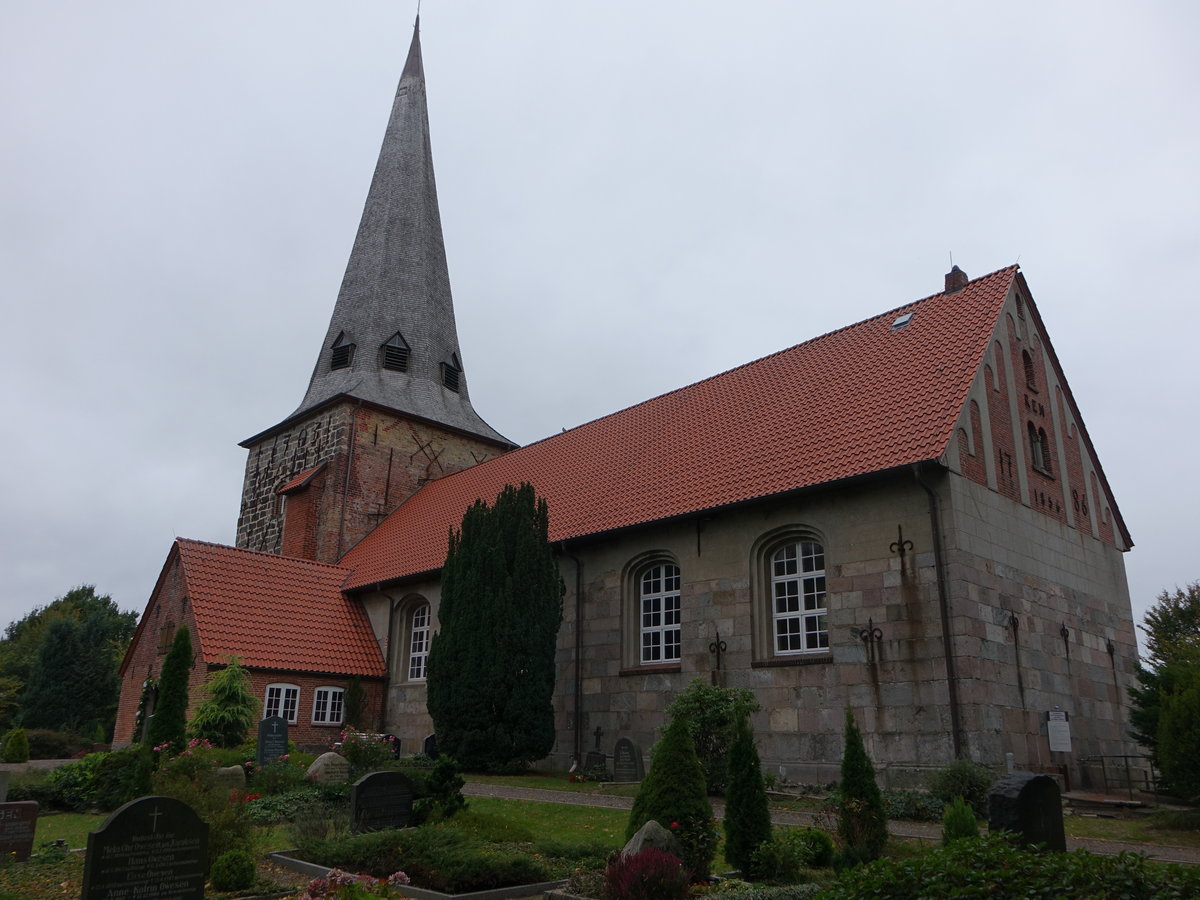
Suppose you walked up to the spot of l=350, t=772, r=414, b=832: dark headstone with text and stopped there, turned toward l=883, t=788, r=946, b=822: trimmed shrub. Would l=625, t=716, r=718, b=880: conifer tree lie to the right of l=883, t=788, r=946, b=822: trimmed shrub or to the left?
right

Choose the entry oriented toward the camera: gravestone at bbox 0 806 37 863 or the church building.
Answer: the gravestone

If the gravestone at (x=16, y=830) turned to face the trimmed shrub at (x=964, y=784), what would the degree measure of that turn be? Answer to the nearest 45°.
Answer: approximately 90° to its left

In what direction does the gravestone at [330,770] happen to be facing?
toward the camera

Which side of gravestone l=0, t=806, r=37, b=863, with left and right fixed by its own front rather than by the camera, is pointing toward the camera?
front

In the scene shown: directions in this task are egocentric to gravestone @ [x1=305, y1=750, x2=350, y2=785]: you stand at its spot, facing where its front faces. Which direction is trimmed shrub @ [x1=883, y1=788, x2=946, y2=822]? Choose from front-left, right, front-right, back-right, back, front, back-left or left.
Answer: front-left

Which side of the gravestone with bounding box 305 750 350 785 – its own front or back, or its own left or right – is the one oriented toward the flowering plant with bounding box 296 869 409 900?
front

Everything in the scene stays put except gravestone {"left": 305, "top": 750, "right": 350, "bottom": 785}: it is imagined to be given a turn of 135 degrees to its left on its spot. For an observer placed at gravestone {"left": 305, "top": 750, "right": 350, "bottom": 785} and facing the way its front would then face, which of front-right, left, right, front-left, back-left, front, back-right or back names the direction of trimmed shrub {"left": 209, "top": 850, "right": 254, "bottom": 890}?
back-right

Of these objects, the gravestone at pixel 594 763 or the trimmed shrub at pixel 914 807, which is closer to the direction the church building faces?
the gravestone

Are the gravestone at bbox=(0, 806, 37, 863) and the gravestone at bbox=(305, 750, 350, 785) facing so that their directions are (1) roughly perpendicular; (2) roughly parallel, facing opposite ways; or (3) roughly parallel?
roughly parallel

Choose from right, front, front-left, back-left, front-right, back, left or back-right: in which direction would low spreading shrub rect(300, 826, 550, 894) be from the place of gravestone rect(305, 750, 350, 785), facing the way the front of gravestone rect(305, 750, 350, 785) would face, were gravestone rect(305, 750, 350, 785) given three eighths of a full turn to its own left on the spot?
back-right

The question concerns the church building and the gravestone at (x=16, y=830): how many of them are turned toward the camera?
1

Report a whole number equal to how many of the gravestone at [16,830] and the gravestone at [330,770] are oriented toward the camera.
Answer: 2

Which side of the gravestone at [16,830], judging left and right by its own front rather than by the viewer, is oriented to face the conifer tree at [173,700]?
back

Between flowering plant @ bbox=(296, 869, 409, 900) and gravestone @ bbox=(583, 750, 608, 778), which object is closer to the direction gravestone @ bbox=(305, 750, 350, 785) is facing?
the flowering plant

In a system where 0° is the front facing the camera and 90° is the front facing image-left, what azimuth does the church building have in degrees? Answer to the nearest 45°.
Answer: approximately 135°

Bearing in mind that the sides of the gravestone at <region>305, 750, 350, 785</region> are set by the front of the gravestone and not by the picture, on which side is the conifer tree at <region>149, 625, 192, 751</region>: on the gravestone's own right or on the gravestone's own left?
on the gravestone's own right
